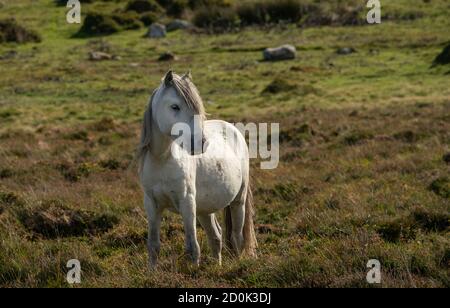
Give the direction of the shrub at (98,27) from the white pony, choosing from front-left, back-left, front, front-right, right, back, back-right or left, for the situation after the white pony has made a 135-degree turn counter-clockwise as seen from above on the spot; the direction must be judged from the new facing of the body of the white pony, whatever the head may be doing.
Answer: left

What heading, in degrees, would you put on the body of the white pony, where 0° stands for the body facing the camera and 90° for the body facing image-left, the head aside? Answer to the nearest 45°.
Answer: approximately 45°

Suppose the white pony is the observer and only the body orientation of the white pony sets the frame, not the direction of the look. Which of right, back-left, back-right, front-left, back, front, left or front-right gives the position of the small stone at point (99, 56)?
back-right

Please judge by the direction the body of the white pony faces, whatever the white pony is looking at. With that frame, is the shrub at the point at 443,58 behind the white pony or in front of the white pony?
behind

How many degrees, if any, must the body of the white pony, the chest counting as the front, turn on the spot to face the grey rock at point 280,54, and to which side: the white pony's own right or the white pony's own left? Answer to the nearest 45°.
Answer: approximately 135° to the white pony's own right

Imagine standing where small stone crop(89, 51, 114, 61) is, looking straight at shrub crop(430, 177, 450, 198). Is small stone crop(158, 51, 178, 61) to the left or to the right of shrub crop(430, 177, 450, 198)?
left

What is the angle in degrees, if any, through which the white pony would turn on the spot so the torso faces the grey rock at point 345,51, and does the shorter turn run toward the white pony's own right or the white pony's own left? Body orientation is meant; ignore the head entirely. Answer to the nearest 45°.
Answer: approximately 135° to the white pony's own right

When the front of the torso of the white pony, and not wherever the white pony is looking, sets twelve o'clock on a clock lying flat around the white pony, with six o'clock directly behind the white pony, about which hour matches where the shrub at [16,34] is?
The shrub is roughly at 4 o'clock from the white pony.

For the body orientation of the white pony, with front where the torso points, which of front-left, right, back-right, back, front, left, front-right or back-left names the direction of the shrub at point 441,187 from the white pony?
back
